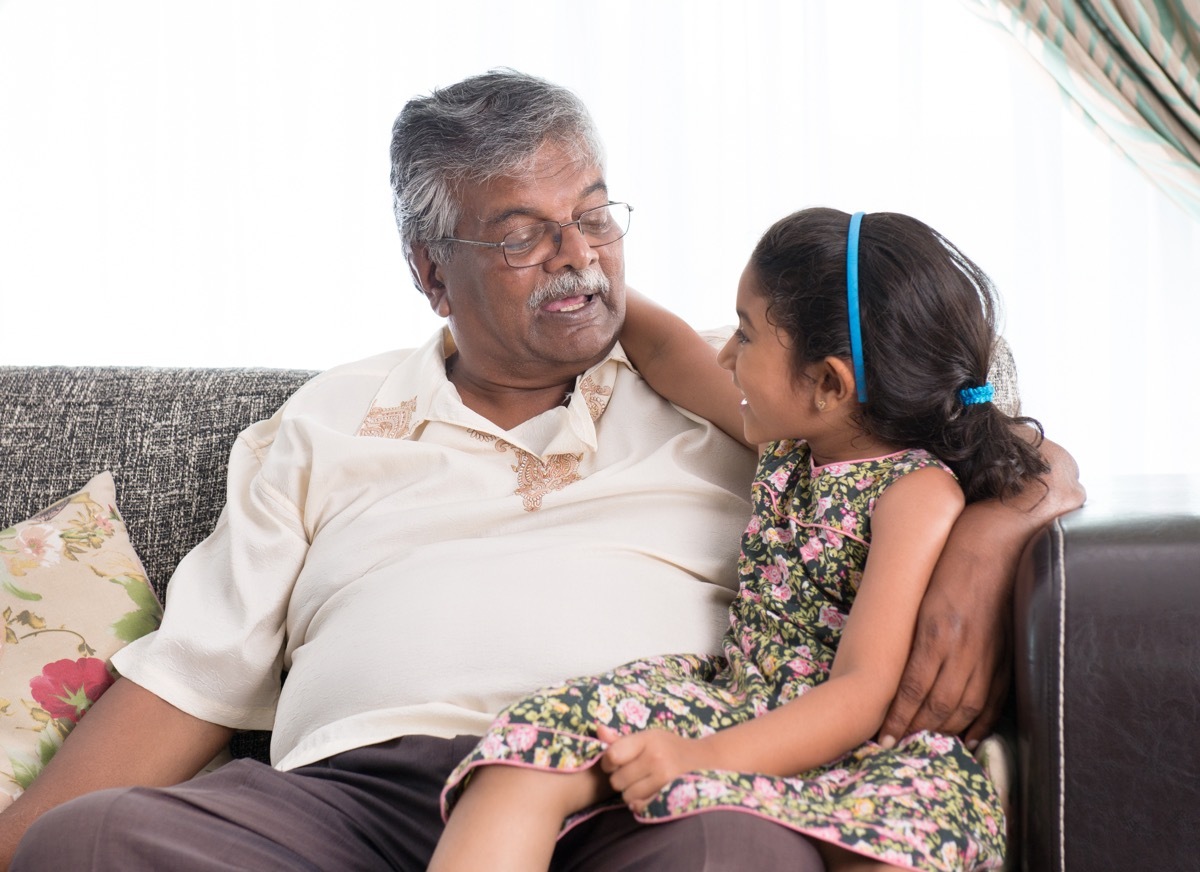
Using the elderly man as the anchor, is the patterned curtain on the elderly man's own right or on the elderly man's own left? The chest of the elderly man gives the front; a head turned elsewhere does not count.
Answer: on the elderly man's own left

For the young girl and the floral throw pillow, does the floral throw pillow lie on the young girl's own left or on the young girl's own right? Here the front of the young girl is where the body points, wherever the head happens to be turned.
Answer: on the young girl's own right

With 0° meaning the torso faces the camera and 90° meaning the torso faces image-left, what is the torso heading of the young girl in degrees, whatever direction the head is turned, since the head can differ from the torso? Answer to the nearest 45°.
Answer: approximately 45°

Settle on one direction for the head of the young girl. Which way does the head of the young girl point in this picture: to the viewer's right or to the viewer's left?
to the viewer's left

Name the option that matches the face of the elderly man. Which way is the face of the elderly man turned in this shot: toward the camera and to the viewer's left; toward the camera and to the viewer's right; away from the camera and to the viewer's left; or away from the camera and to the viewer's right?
toward the camera and to the viewer's right

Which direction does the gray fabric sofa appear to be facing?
toward the camera

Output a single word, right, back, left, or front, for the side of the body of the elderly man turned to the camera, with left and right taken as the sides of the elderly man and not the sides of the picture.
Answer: front
